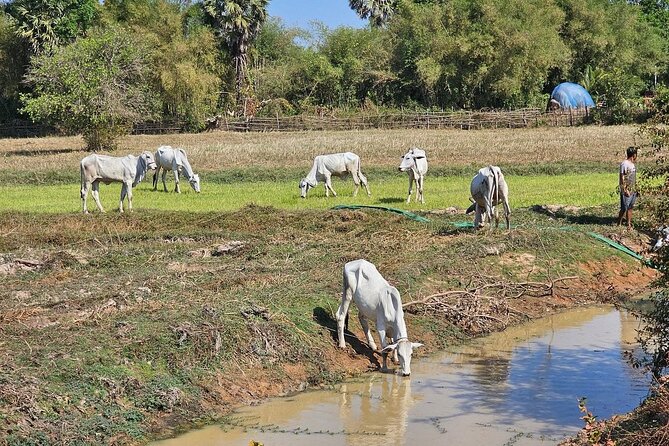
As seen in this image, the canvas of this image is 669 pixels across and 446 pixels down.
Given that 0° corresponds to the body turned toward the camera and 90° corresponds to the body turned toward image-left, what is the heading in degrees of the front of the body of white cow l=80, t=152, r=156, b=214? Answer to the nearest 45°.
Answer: approximately 270°

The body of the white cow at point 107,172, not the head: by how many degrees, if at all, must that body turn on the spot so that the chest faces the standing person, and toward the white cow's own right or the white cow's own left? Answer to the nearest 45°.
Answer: approximately 45° to the white cow's own right

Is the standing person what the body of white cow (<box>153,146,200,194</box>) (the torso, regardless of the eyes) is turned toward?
yes

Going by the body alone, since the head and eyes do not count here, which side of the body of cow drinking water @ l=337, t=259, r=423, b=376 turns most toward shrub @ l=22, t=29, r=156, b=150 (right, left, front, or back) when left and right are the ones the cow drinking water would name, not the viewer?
back

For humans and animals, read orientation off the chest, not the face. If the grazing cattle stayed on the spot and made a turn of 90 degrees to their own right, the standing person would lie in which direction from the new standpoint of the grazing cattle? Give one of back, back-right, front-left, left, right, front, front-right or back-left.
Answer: back-right

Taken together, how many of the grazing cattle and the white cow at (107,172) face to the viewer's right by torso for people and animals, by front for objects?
1

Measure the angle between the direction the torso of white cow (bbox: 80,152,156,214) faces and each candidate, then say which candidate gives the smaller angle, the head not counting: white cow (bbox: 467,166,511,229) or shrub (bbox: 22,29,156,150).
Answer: the white cow

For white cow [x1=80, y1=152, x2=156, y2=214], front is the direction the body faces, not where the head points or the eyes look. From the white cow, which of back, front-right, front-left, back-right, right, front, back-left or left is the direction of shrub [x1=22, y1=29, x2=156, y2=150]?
left

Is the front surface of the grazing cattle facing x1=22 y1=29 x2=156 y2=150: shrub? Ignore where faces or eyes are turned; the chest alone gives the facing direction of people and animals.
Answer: no

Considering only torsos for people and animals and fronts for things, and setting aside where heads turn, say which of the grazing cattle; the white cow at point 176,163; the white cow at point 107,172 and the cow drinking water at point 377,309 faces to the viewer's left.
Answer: the grazing cattle

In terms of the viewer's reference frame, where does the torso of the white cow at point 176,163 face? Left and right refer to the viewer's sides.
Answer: facing the viewer and to the right of the viewer

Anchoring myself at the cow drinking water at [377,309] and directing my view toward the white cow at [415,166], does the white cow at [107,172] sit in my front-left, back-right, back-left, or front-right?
front-left

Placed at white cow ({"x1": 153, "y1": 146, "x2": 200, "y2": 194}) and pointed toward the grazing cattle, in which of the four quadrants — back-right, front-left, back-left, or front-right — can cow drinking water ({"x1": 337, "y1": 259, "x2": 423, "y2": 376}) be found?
front-right

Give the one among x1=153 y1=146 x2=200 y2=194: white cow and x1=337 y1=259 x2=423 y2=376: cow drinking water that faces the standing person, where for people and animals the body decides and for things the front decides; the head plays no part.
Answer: the white cow

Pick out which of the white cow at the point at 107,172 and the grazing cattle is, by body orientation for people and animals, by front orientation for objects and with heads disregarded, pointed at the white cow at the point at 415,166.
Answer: the white cow at the point at 107,172

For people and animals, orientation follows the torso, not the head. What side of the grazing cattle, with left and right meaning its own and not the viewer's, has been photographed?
left
